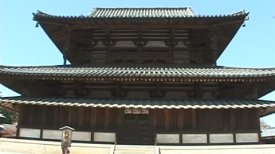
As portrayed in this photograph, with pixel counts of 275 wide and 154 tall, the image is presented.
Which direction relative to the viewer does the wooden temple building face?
toward the camera
